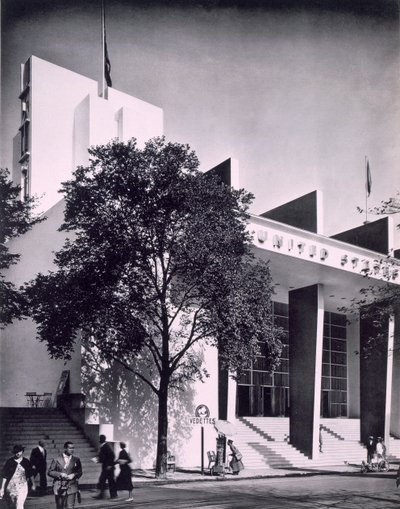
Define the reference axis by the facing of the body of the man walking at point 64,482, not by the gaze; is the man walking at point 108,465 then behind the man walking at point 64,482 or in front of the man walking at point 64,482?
behind

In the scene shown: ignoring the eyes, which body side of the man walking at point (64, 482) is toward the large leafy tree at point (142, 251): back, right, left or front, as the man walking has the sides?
back

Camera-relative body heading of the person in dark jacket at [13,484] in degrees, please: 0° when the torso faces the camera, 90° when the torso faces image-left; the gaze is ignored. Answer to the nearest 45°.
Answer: approximately 0°

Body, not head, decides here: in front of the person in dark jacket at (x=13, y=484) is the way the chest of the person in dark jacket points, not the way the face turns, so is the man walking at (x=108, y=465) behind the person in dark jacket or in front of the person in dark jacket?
behind

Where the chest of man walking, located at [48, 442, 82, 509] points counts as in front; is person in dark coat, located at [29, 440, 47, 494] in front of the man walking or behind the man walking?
behind

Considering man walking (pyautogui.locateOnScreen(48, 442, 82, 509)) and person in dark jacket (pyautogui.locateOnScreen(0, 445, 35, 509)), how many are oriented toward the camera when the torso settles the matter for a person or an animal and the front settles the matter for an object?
2

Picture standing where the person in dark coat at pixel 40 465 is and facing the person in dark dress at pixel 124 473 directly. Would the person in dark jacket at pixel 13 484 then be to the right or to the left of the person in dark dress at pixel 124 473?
right
